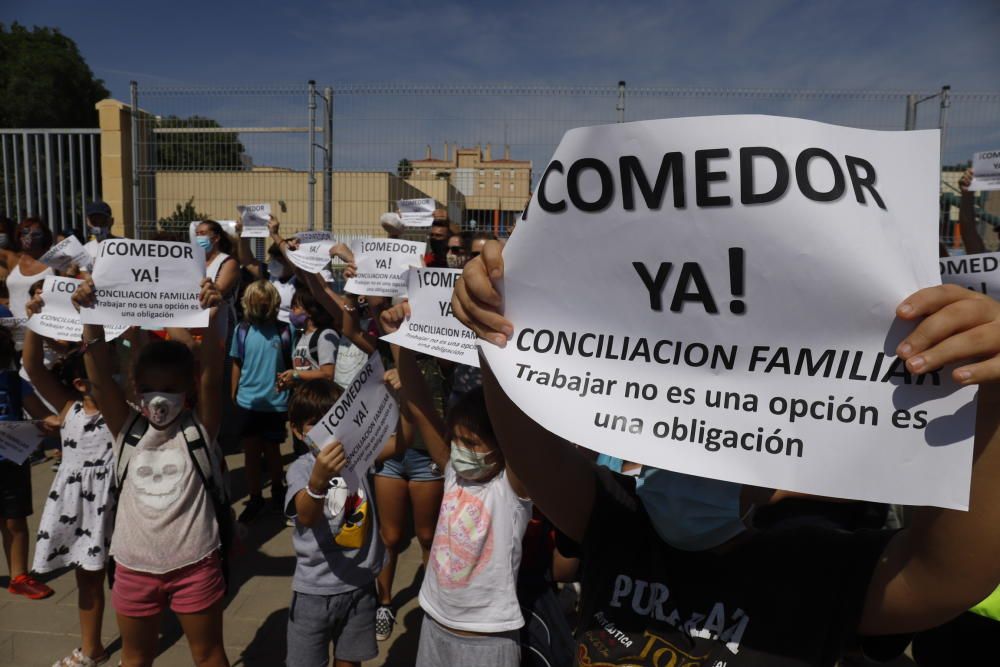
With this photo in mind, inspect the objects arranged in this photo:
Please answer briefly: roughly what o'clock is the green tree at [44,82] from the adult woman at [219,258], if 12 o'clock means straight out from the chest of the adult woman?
The green tree is roughly at 4 o'clock from the adult woman.

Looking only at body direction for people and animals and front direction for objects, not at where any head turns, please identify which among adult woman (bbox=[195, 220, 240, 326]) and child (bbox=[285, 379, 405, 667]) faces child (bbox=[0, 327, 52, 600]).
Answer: the adult woman

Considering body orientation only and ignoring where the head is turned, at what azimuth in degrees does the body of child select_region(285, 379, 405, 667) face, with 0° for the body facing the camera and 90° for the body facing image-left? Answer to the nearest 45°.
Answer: approximately 315°
